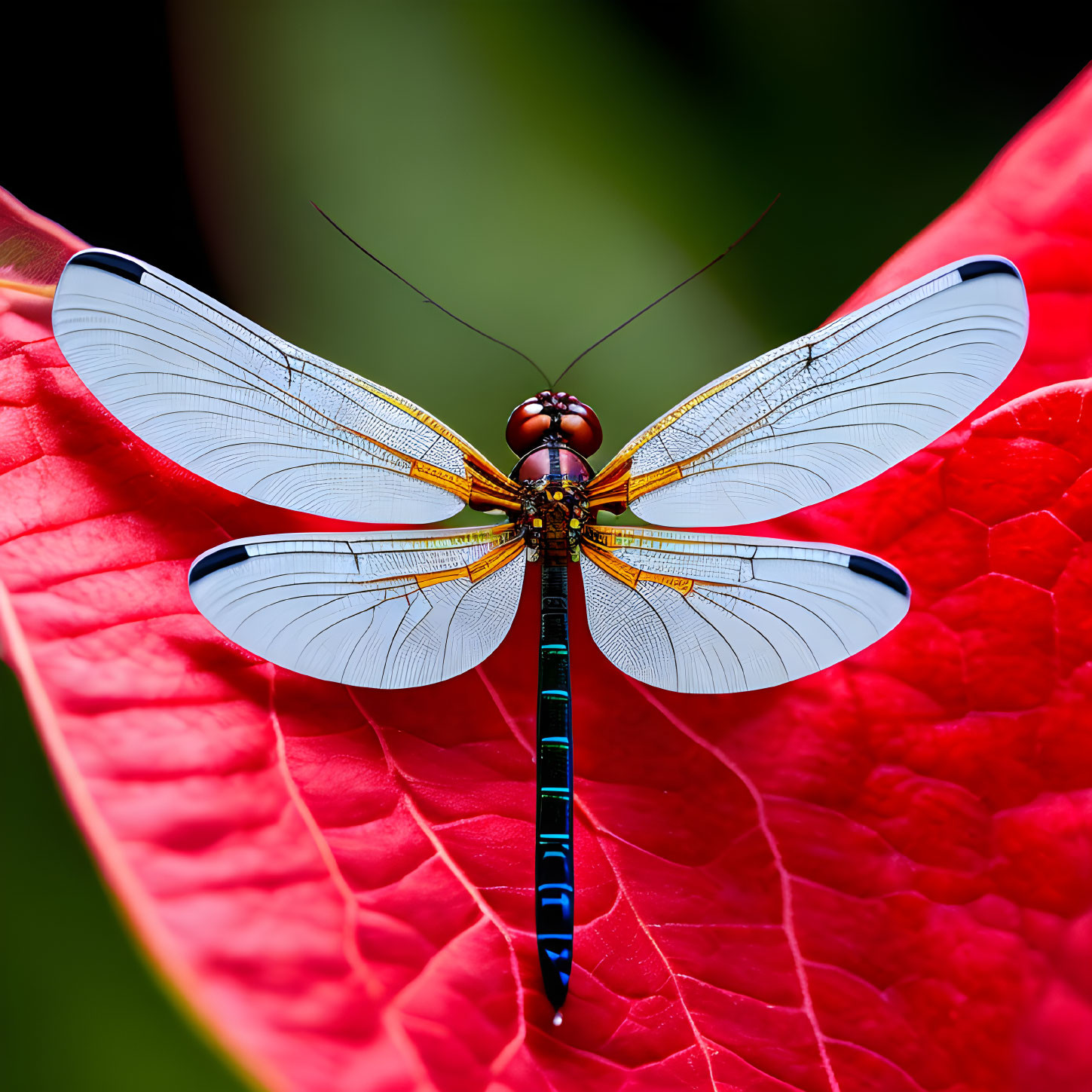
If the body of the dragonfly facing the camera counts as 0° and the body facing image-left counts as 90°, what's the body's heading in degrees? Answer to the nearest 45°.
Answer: approximately 180°
